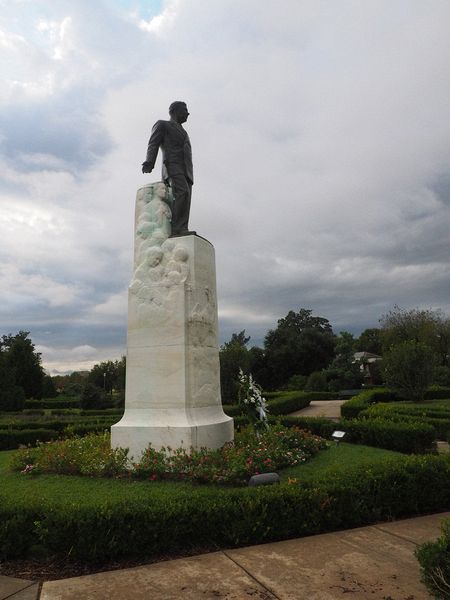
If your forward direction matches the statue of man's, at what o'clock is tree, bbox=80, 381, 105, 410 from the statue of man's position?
The tree is roughly at 7 o'clock from the statue of man.

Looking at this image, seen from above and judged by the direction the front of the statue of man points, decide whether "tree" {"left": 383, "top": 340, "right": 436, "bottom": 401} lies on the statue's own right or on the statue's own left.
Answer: on the statue's own left

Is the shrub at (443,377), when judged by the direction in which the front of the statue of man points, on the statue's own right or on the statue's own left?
on the statue's own left

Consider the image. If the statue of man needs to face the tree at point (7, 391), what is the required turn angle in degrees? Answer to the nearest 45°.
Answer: approximately 180°
